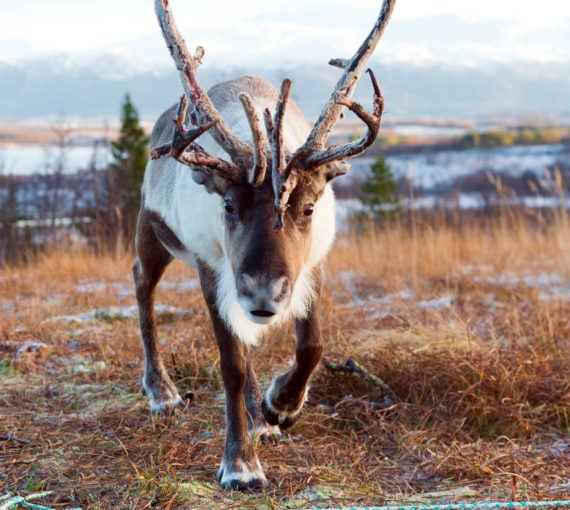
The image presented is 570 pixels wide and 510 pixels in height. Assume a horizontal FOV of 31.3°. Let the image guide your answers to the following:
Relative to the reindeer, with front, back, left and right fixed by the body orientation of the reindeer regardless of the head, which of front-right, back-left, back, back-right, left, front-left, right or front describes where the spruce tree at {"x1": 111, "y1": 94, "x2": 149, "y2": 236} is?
back

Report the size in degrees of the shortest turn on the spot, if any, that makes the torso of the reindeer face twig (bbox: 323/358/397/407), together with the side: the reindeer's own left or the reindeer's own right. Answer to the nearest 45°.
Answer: approximately 135° to the reindeer's own left

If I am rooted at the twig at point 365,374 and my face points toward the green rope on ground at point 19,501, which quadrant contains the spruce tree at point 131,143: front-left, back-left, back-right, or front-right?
back-right

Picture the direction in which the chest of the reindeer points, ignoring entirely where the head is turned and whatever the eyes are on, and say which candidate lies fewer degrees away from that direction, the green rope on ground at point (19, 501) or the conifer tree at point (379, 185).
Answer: the green rope on ground

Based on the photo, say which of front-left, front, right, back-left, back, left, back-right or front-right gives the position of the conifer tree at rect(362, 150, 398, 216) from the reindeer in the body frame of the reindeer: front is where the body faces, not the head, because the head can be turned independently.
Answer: back

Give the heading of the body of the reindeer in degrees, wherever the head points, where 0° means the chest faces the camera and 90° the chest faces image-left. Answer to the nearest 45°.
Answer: approximately 0°
